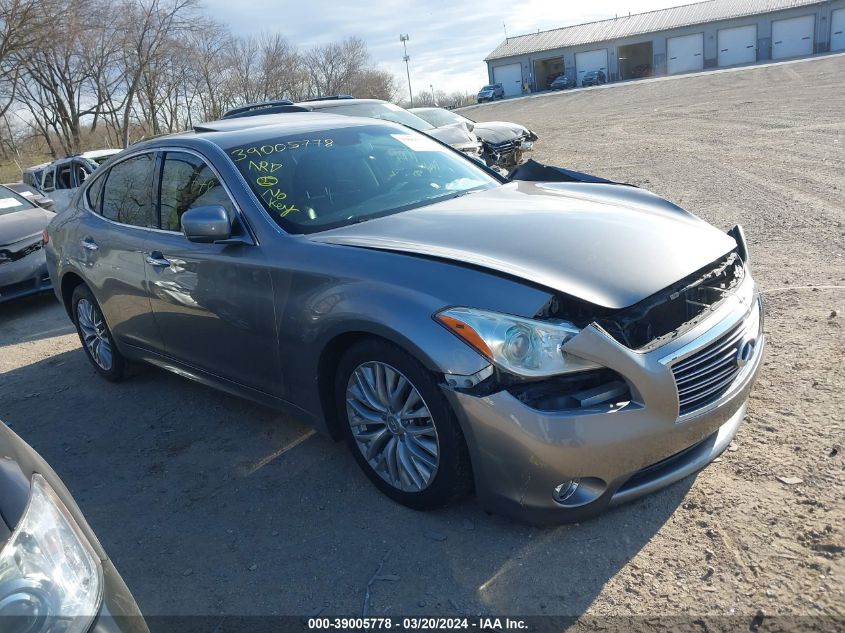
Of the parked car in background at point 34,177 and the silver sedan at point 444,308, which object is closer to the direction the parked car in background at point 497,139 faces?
the silver sedan

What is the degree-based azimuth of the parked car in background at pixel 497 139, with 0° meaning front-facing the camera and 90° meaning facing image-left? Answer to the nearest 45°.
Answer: approximately 315°

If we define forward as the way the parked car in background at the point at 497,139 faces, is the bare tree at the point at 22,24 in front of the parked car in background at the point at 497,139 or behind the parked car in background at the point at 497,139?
behind

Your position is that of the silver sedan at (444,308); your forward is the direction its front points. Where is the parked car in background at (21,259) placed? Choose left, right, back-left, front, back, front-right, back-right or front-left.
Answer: back

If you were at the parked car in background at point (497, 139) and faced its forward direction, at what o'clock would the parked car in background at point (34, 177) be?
the parked car in background at point (34, 177) is roughly at 5 o'clock from the parked car in background at point (497, 139).

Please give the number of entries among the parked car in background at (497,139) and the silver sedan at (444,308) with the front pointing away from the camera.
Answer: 0

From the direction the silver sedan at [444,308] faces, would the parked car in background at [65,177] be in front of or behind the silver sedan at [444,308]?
behind

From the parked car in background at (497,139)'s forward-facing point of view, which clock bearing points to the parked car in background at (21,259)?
the parked car in background at (21,259) is roughly at 3 o'clock from the parked car in background at (497,139).

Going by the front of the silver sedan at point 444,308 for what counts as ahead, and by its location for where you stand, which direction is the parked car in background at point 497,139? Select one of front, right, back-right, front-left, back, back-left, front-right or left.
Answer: back-left
